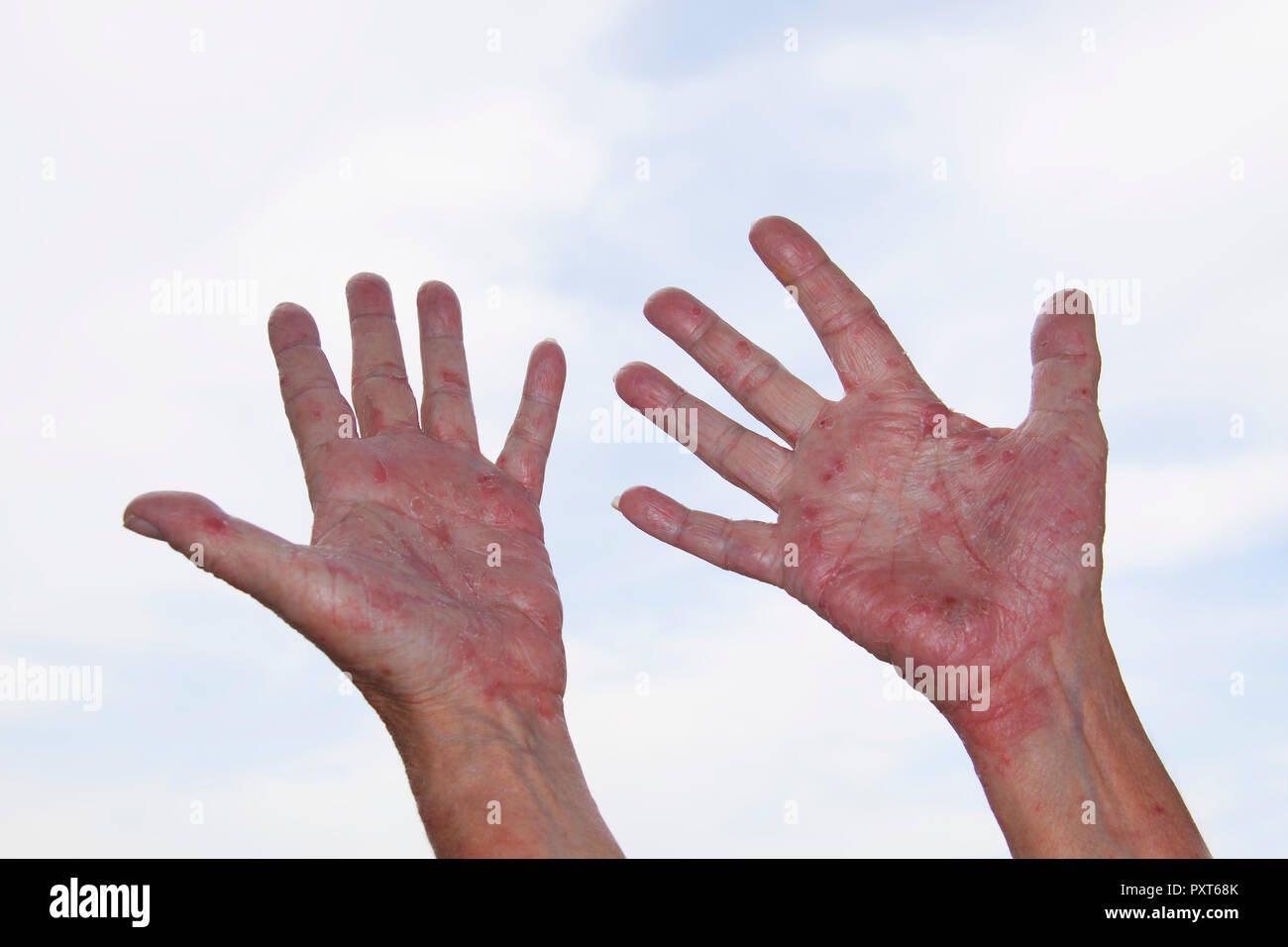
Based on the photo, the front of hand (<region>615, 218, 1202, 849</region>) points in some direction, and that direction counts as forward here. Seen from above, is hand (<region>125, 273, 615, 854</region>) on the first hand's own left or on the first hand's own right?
on the first hand's own right

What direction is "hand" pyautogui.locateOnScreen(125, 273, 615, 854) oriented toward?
toward the camera

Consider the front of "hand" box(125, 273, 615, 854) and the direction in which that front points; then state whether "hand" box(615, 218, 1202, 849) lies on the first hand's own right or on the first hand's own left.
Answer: on the first hand's own left

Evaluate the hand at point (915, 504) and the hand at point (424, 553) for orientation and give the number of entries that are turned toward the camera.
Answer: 2

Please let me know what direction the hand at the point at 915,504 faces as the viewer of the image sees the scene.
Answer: facing the viewer

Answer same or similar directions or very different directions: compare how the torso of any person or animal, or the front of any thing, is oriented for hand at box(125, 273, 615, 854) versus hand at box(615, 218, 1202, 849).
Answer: same or similar directions
